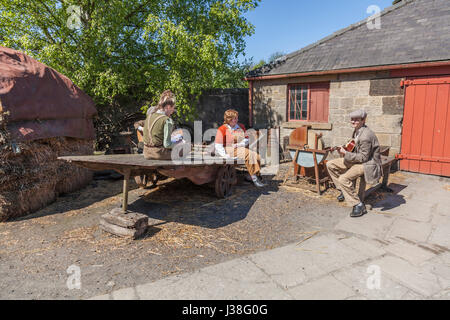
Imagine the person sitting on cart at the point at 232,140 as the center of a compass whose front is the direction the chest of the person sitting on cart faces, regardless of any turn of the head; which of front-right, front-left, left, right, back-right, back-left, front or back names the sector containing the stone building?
left

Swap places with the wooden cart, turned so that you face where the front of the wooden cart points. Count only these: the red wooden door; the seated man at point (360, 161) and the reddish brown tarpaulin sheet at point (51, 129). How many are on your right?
1

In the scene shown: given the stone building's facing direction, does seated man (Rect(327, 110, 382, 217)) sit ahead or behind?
ahead

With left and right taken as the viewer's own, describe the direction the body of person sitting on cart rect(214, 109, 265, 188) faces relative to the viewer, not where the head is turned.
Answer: facing the viewer and to the right of the viewer

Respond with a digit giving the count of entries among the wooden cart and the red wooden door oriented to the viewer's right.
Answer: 0

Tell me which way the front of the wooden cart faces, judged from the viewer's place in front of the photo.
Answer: facing the viewer and to the left of the viewer

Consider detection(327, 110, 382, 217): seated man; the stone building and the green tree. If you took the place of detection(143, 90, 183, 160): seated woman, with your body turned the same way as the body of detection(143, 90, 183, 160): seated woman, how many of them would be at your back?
0

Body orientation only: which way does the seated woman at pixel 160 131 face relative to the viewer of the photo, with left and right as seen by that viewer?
facing away from the viewer and to the right of the viewer

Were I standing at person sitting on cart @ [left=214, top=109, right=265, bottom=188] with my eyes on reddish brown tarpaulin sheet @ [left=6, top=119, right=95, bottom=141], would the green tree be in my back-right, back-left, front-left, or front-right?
front-right

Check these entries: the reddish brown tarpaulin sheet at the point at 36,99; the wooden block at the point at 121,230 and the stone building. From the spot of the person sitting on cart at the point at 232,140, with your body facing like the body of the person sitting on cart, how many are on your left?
1

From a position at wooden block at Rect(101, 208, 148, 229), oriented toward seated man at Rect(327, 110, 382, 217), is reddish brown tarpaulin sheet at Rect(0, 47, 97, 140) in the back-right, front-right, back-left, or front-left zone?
back-left

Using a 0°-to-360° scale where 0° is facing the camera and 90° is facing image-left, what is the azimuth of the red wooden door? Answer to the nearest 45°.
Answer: approximately 45°

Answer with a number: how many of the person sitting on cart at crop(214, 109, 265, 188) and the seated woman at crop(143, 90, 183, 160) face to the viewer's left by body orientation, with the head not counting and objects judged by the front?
0
